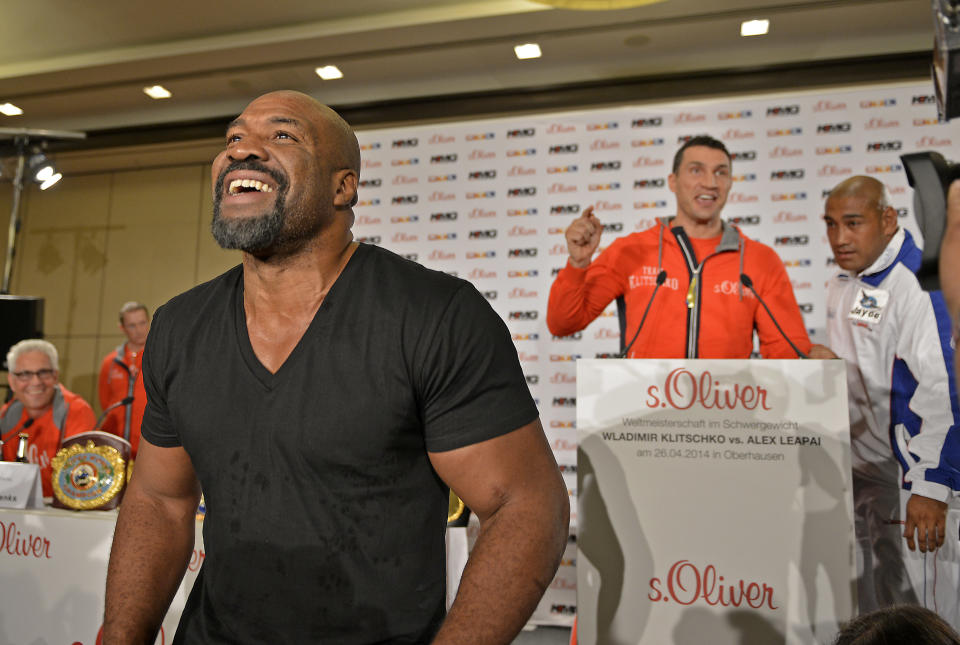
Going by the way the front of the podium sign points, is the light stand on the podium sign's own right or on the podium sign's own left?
on the podium sign's own right

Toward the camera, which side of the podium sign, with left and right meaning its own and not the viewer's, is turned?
front

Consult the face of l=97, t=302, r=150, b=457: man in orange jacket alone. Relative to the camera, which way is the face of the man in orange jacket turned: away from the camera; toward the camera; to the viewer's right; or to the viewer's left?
toward the camera

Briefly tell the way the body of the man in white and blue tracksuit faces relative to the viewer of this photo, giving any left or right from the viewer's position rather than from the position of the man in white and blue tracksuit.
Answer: facing the viewer and to the left of the viewer

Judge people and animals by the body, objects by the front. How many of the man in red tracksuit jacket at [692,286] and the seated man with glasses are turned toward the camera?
2

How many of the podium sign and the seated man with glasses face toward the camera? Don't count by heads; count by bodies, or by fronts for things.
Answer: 2

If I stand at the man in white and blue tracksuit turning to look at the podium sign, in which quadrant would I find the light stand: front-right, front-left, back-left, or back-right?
front-right

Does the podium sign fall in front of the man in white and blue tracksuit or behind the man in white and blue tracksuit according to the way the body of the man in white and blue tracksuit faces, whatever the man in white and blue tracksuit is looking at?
in front

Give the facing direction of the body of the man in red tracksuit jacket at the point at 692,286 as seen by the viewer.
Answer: toward the camera

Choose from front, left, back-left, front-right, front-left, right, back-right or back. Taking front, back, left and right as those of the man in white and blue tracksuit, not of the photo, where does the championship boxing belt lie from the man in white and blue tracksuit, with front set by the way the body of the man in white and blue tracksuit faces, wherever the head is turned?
front

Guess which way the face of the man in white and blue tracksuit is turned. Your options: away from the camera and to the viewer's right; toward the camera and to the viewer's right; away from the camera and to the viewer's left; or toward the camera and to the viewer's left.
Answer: toward the camera and to the viewer's left

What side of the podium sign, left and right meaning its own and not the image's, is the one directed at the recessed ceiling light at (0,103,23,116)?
right

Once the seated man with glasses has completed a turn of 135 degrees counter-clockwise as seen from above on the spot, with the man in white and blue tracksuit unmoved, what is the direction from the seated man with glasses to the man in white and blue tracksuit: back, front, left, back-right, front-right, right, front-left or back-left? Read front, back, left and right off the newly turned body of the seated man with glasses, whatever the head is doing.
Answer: right

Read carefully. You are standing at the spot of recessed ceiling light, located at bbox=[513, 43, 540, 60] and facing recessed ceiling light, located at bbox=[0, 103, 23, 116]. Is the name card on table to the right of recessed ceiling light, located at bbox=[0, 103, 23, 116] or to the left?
left

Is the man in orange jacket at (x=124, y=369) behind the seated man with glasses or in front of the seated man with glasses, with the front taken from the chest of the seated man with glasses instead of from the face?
behind

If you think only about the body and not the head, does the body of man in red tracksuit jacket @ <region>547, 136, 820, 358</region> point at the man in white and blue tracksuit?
no
